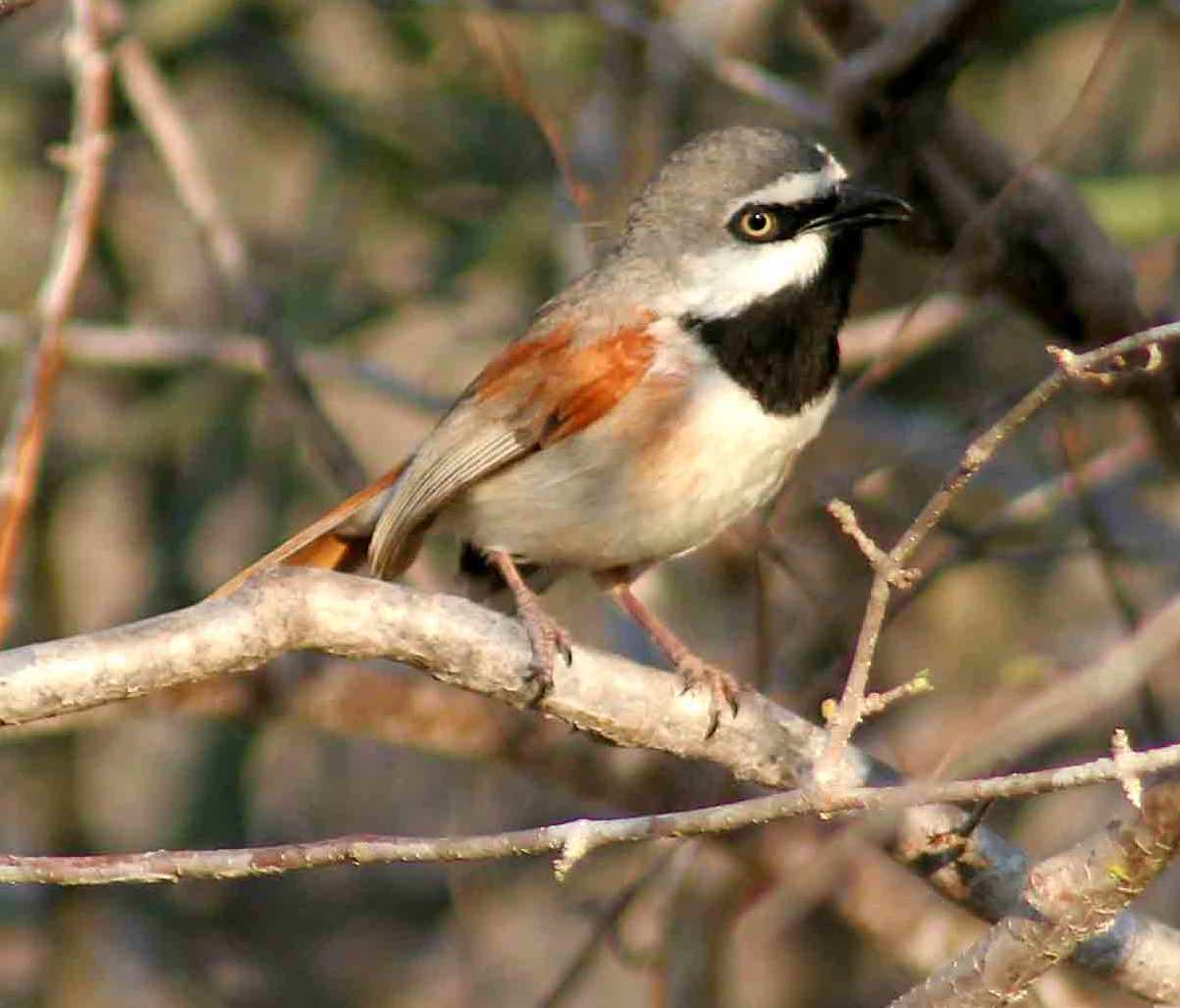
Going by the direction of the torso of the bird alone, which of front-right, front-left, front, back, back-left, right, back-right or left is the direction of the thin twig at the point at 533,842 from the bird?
front-right

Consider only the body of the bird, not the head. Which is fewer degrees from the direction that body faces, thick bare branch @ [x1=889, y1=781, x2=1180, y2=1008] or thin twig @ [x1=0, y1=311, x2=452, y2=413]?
the thick bare branch

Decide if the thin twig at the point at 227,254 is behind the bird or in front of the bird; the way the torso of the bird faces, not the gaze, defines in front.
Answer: behind

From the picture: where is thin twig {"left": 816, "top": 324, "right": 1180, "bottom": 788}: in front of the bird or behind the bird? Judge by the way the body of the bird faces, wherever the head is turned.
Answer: in front

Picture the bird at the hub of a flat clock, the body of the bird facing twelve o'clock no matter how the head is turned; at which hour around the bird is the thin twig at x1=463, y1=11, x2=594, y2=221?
The thin twig is roughly at 7 o'clock from the bird.

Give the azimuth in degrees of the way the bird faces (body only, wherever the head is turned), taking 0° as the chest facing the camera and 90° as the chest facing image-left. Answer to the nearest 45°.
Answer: approximately 315°

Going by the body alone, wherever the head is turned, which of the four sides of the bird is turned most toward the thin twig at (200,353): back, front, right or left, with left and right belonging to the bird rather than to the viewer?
back
